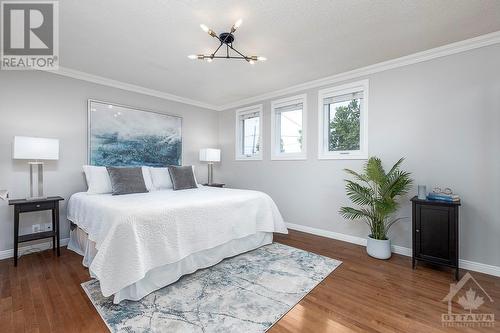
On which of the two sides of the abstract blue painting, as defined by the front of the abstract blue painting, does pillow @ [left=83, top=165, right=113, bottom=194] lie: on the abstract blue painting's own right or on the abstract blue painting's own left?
on the abstract blue painting's own right

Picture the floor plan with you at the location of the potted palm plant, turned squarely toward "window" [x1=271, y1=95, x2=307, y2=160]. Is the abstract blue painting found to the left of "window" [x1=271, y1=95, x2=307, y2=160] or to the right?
left

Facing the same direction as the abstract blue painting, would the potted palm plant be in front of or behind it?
in front

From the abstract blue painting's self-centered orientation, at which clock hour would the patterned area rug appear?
The patterned area rug is roughly at 1 o'clock from the abstract blue painting.

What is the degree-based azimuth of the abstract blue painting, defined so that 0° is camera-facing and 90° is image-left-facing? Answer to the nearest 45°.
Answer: approximately 315°

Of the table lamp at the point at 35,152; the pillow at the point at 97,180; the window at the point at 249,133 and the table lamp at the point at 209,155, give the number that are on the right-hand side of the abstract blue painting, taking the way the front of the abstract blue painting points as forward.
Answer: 2

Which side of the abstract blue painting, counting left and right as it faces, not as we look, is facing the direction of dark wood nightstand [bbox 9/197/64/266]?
right

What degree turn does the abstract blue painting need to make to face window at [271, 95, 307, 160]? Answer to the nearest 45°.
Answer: approximately 45° to its left

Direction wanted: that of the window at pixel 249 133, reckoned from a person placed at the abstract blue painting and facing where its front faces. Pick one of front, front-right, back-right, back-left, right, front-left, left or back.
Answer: front-left
